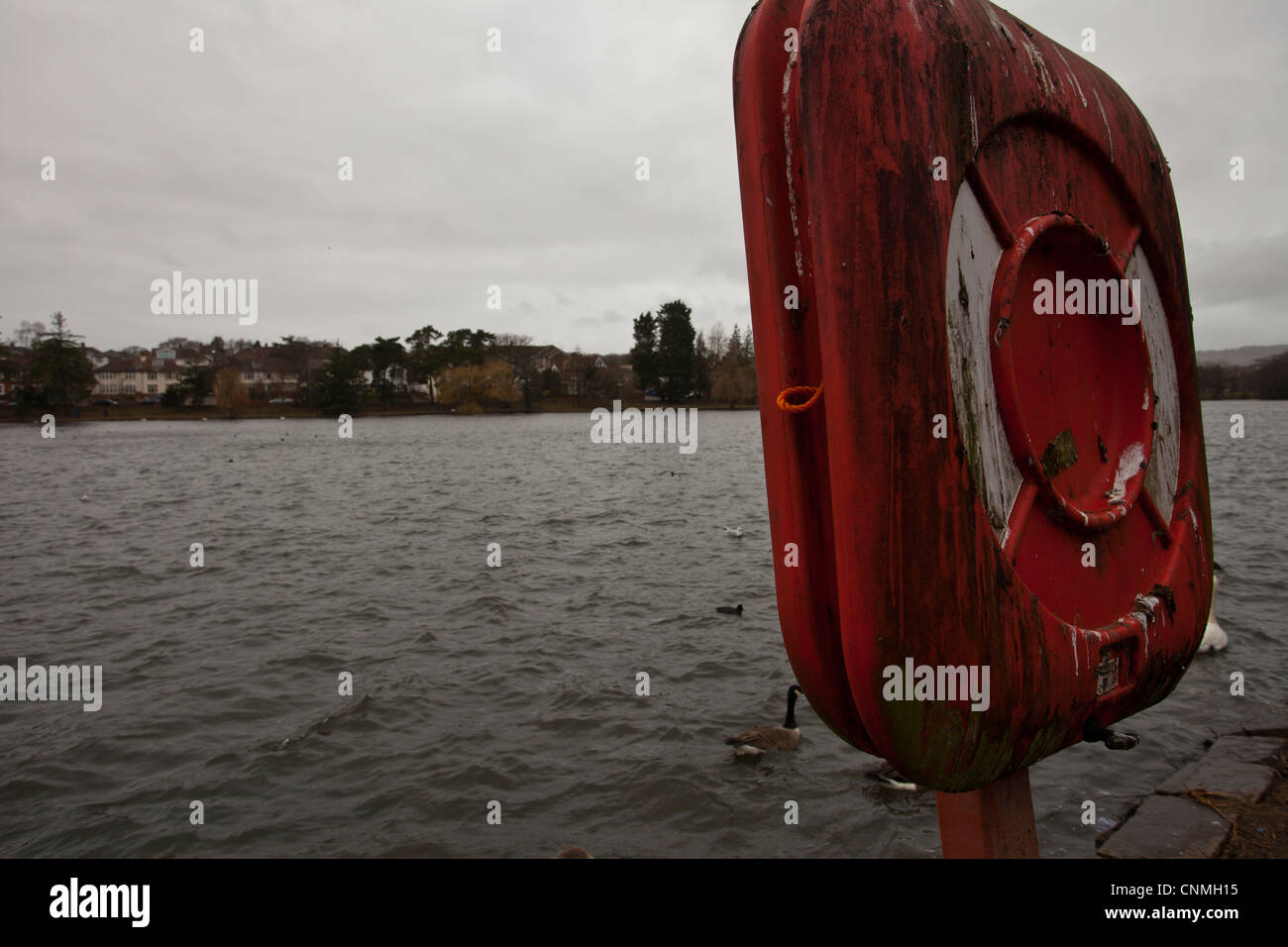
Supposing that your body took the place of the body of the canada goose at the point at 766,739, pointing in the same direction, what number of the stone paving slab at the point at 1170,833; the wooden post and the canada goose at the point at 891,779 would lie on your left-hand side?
0

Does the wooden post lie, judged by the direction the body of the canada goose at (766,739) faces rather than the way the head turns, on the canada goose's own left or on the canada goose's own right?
on the canada goose's own right

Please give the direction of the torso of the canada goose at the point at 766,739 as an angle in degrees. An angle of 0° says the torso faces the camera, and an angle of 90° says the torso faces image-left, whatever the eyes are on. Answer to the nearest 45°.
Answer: approximately 270°
